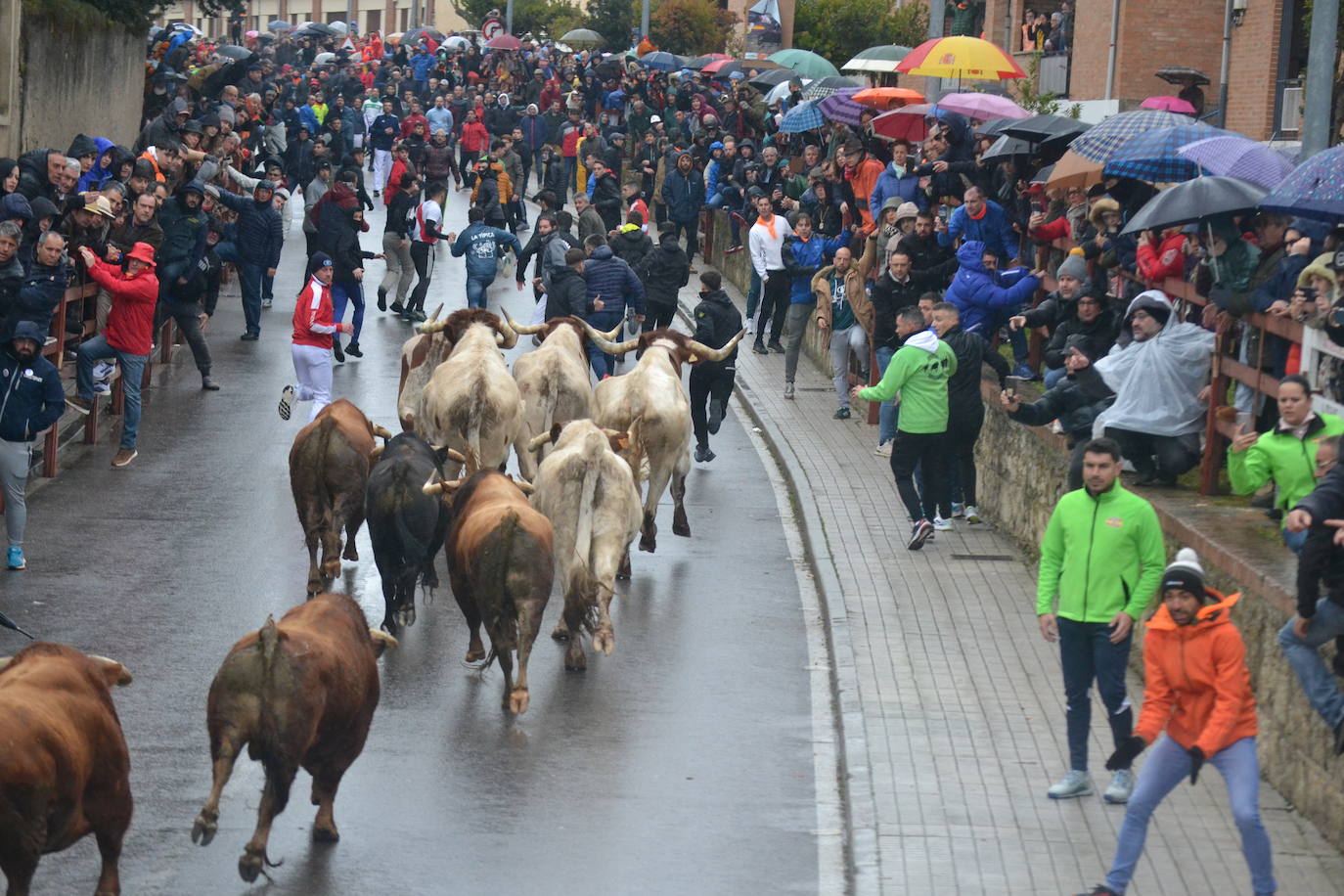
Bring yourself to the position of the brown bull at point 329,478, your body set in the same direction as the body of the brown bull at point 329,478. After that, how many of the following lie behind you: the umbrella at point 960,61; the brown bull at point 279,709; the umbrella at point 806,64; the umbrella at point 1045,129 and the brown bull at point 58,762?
2

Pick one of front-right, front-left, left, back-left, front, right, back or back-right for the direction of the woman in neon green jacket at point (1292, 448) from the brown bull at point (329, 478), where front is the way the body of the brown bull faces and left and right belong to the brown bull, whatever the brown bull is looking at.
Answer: back-right

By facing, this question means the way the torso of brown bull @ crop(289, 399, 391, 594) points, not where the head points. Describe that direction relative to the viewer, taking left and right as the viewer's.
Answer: facing away from the viewer

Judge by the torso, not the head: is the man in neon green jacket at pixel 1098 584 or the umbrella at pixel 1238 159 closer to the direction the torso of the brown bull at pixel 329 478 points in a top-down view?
the umbrella

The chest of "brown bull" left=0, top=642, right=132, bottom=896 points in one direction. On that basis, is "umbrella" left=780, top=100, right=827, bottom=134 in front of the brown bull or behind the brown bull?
in front

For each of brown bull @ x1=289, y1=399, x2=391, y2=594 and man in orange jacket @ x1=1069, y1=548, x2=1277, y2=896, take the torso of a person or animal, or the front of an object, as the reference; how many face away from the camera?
1

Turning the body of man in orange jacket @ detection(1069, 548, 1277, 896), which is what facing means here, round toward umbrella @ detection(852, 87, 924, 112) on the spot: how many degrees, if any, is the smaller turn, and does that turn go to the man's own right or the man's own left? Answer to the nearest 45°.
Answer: approximately 135° to the man's own right

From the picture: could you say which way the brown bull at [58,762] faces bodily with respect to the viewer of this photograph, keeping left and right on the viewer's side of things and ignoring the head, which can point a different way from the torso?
facing away from the viewer and to the right of the viewer

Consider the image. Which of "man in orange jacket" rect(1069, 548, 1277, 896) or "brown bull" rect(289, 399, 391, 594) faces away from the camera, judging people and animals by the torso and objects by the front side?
the brown bull

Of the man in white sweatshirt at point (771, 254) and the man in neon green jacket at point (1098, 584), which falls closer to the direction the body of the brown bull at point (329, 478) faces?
the man in white sweatshirt

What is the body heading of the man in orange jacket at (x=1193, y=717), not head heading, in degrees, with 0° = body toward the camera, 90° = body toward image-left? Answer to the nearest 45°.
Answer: approximately 45°

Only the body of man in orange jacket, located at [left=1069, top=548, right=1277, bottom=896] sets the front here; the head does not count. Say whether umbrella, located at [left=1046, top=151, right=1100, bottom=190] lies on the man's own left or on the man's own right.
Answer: on the man's own right

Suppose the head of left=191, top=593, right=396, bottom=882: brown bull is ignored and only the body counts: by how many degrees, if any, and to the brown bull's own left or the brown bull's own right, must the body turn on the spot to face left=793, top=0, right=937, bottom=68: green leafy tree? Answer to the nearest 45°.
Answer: approximately 45° to the brown bull's own left
